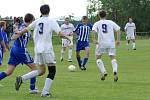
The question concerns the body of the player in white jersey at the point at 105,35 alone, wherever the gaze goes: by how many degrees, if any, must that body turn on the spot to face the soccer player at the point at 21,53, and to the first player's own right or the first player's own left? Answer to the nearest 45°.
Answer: approximately 135° to the first player's own left

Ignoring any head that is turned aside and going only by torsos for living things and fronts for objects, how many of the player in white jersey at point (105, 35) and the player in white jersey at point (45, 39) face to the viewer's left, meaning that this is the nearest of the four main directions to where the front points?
0

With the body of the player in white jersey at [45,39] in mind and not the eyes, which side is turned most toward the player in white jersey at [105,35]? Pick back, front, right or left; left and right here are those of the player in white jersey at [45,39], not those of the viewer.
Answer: front

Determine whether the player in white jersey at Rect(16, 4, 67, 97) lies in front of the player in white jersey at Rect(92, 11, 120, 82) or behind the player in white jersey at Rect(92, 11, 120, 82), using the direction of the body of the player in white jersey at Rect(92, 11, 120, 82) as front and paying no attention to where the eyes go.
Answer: behind

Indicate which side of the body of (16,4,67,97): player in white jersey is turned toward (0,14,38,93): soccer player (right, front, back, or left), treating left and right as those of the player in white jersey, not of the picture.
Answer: left

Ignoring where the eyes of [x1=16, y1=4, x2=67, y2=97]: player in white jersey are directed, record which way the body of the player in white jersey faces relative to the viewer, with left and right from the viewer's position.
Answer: facing away from the viewer and to the right of the viewer

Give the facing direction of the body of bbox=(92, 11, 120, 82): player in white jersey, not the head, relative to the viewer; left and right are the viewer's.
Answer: facing away from the viewer
